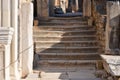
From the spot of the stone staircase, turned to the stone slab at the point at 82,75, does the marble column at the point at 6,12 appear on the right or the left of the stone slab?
right

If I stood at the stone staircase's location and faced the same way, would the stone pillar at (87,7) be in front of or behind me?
behind

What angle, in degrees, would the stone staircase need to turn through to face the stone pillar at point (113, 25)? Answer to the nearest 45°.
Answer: approximately 45° to its left

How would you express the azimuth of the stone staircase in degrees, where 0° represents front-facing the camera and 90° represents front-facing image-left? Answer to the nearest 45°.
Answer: approximately 0°

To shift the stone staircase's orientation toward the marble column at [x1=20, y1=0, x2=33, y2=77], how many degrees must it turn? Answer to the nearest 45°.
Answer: approximately 45° to its right

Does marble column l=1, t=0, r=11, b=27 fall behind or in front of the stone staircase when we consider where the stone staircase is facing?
in front

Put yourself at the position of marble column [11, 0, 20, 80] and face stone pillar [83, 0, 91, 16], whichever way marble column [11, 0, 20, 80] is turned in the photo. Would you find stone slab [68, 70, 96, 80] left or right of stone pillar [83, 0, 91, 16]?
right

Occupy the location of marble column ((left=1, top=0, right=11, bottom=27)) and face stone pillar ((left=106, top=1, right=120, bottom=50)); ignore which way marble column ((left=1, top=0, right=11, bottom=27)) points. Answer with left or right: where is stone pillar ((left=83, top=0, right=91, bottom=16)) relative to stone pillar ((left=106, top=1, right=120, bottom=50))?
left
